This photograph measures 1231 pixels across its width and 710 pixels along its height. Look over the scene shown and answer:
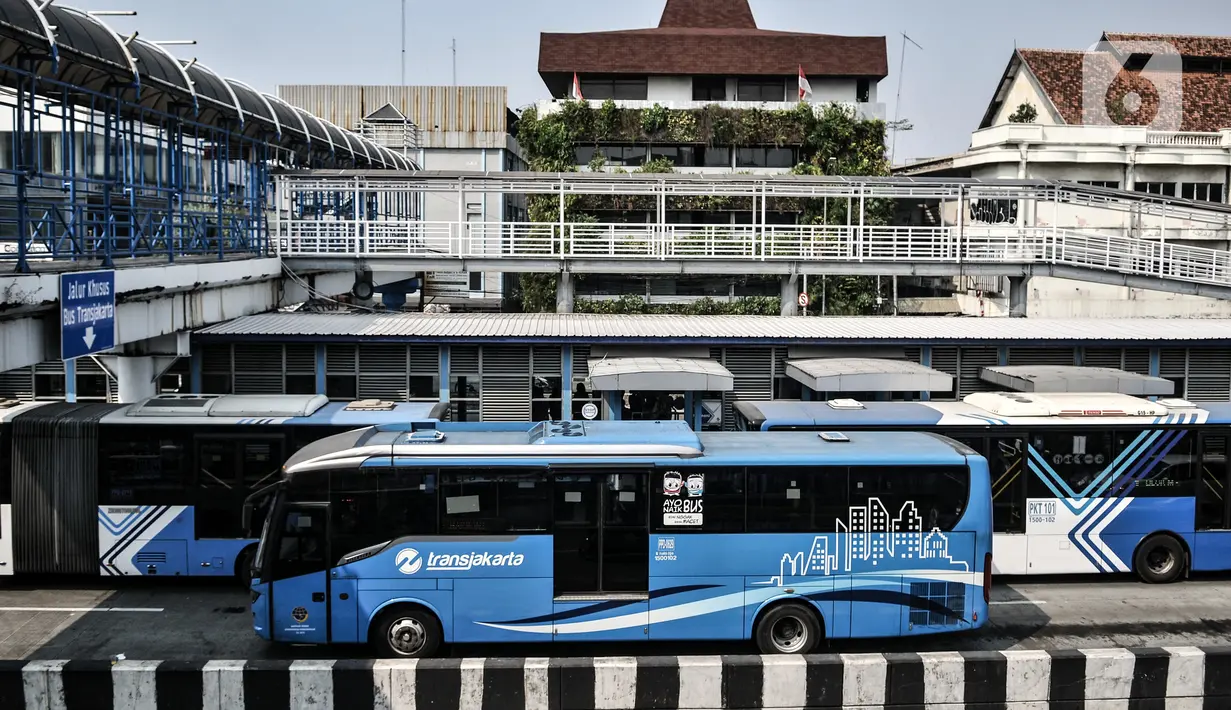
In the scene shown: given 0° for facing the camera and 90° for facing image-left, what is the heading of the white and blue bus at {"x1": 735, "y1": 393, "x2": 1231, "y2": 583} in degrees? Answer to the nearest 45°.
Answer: approximately 90°

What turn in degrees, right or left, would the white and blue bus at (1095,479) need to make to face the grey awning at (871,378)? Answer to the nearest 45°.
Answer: approximately 45° to its right

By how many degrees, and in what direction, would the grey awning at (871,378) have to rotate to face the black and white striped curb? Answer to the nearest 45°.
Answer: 0° — it already faces it

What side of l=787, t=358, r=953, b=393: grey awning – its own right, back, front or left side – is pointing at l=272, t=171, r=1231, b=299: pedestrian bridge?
back

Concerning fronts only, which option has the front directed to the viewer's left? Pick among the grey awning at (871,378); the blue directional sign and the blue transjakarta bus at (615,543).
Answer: the blue transjakarta bus

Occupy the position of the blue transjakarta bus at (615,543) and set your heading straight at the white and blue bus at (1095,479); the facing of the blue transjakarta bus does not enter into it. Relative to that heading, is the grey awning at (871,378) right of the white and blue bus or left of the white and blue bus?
left

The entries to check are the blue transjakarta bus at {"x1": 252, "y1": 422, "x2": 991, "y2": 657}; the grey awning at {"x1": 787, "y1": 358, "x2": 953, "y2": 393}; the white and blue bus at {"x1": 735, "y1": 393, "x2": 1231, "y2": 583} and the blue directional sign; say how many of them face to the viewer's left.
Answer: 2

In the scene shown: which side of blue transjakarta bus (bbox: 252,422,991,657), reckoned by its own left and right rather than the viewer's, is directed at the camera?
left
